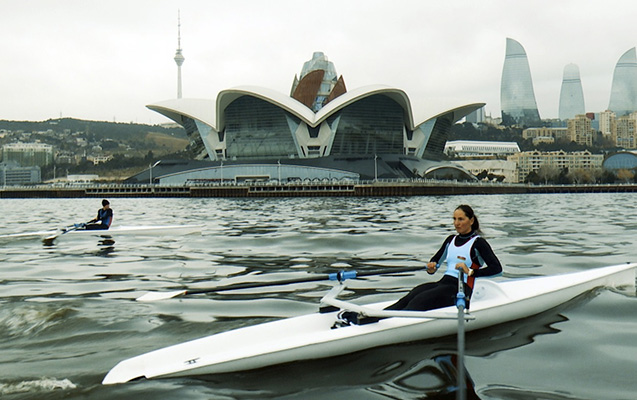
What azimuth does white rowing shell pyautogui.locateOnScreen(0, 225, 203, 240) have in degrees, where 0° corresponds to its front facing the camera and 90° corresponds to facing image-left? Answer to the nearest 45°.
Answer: approximately 270°

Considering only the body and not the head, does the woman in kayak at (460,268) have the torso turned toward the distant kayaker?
no

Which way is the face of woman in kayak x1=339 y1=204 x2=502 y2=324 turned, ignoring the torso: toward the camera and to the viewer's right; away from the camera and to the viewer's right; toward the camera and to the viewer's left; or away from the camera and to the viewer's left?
toward the camera and to the viewer's left

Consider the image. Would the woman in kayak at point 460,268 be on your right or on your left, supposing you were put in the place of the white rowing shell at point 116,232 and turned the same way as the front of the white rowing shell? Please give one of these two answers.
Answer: on your right

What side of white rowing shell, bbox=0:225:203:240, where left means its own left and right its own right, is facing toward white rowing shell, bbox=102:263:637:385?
right

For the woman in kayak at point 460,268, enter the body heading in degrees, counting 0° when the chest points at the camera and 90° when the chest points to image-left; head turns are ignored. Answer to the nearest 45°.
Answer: approximately 45°
